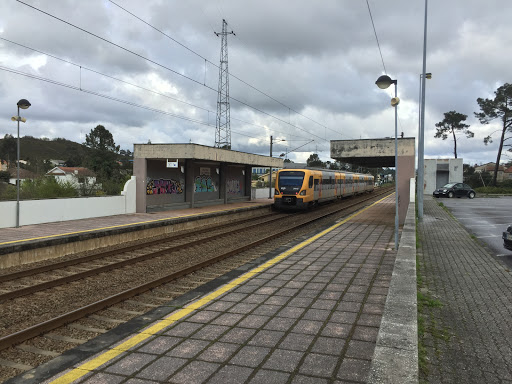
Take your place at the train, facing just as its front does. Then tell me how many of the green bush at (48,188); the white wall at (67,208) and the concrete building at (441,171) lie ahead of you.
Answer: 2

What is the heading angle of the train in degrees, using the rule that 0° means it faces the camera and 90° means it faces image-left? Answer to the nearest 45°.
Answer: approximately 45°

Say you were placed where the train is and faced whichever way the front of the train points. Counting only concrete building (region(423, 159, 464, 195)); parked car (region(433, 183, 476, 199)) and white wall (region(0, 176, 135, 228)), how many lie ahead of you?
1

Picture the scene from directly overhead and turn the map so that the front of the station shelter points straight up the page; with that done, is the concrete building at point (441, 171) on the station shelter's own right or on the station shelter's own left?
on the station shelter's own left

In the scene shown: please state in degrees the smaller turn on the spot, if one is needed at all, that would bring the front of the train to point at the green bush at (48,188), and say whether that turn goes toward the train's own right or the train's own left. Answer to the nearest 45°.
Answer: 0° — it already faces it

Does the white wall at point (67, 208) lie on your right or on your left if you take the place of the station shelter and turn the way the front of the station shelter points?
on your right

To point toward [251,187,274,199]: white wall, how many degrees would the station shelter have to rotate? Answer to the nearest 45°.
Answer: approximately 90° to its left
